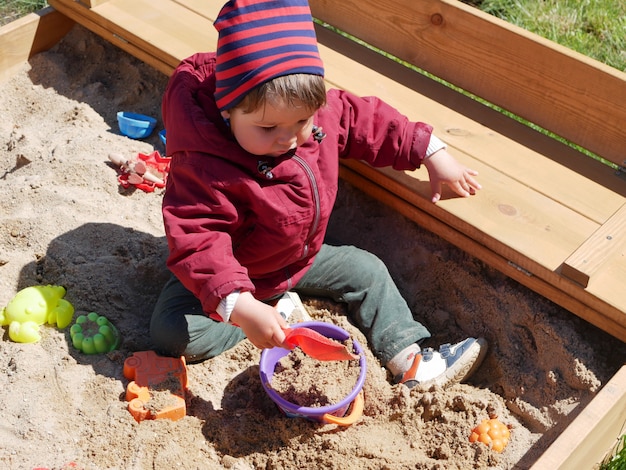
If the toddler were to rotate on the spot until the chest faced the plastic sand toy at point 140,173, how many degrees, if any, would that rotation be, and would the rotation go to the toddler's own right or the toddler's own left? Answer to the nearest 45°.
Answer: approximately 180°

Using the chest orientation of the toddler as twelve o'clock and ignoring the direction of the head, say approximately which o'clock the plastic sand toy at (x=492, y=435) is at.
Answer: The plastic sand toy is roughly at 11 o'clock from the toddler.

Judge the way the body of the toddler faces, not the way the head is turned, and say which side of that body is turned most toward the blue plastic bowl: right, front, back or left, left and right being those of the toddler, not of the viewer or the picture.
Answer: back

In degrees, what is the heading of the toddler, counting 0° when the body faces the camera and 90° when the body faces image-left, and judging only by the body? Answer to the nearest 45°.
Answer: approximately 315°
